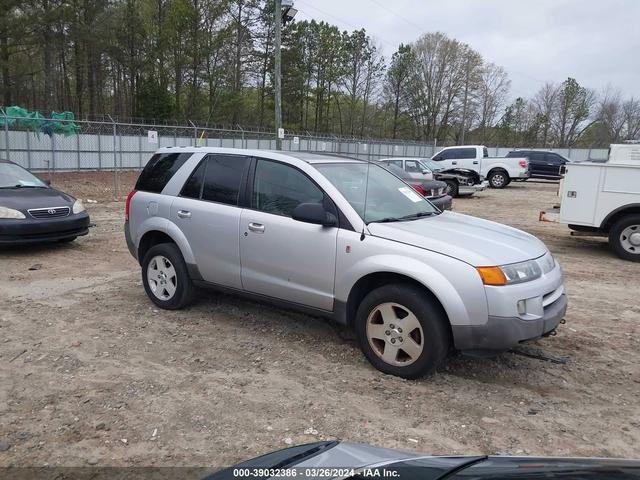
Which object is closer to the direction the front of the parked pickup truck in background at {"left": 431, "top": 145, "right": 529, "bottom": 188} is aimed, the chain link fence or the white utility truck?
the chain link fence

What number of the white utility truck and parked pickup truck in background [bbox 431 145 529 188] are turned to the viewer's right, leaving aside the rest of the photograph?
1

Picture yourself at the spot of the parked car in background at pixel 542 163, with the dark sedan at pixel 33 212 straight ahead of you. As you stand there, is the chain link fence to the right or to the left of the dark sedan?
right

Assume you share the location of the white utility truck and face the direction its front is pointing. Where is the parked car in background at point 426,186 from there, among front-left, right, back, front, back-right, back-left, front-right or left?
back-left

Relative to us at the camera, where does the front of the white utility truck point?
facing to the right of the viewer

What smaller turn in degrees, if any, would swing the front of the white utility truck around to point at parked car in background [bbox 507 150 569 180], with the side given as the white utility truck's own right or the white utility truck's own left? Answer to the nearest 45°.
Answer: approximately 90° to the white utility truck's own left

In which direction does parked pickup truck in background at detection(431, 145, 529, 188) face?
to the viewer's left

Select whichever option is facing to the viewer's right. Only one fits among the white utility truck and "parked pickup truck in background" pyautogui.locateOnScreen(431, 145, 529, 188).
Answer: the white utility truck

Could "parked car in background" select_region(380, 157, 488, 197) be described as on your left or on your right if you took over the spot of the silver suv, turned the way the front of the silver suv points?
on your left

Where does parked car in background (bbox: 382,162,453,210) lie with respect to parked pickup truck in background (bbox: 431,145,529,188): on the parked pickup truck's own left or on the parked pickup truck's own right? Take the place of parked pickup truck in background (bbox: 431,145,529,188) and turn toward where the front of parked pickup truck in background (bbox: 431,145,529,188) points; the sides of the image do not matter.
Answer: on the parked pickup truck's own left

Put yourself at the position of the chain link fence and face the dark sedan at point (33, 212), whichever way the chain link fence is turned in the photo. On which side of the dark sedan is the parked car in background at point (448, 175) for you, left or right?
left
